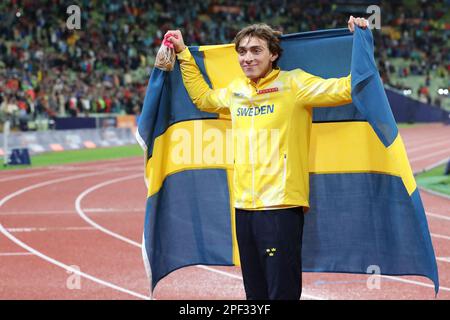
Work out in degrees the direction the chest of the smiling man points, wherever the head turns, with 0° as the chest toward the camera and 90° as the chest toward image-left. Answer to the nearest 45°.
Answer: approximately 45°

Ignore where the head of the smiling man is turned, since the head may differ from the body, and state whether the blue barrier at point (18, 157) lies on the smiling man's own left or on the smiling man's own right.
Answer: on the smiling man's own right

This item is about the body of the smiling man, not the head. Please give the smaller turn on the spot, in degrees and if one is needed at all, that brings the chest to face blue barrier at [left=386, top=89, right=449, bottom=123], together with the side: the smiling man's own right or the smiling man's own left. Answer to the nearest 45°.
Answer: approximately 135° to the smiling man's own right
